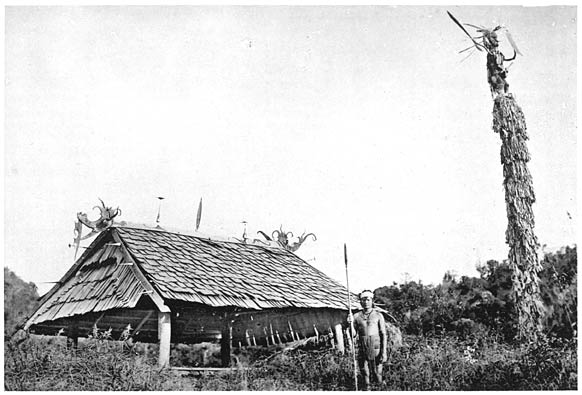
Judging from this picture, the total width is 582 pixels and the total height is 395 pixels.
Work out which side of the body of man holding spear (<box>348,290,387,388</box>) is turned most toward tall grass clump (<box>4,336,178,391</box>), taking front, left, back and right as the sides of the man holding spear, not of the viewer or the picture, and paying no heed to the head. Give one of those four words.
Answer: right

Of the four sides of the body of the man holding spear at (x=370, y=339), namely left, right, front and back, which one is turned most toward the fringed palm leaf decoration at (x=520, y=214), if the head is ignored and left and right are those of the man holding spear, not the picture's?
left

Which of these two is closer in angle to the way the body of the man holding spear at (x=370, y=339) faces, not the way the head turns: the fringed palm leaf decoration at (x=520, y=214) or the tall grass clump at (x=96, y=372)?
the tall grass clump

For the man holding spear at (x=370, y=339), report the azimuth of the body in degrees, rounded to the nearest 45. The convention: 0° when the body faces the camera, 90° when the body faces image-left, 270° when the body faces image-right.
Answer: approximately 0°
